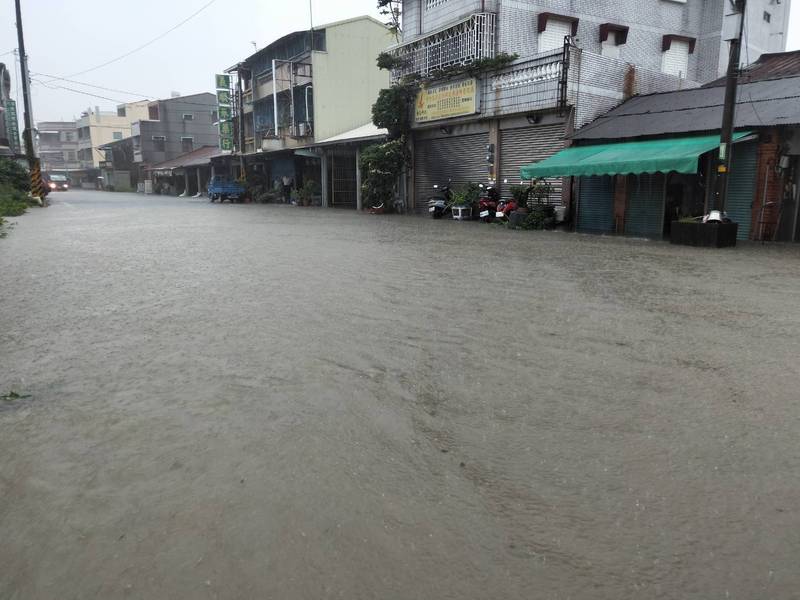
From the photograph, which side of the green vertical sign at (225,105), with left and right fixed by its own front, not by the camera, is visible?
front

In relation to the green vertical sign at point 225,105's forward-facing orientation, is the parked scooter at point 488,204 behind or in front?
in front

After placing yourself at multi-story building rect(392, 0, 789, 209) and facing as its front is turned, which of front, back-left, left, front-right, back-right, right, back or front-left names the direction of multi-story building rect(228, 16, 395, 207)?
right

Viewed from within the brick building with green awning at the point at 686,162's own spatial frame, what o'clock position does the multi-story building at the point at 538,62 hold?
The multi-story building is roughly at 3 o'clock from the brick building with green awning.

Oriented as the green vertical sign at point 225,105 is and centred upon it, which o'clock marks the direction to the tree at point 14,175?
The tree is roughly at 2 o'clock from the green vertical sign.
